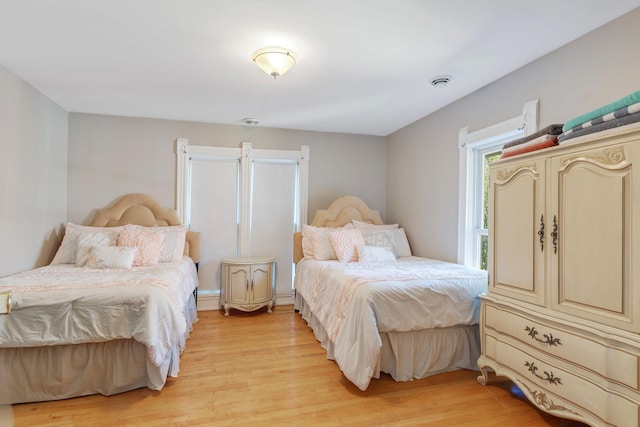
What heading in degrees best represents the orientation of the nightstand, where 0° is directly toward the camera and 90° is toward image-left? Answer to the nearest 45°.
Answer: approximately 0°

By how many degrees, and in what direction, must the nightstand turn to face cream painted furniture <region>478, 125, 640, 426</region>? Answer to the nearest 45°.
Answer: approximately 45° to its left

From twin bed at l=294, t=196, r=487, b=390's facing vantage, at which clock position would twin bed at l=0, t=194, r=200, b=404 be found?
twin bed at l=0, t=194, r=200, b=404 is roughly at 4 o'clock from twin bed at l=294, t=196, r=487, b=390.

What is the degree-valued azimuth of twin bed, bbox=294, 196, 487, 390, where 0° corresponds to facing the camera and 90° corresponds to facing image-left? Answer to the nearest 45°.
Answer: approximately 315°

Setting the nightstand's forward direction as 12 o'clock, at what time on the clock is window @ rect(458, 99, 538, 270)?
The window is roughly at 10 o'clock from the nightstand.

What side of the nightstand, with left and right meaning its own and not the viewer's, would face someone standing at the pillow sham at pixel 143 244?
right
